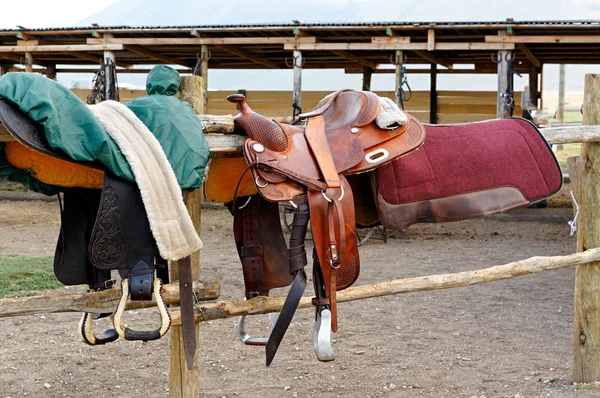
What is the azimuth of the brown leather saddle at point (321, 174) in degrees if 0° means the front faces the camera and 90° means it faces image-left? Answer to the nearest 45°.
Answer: approximately 45°

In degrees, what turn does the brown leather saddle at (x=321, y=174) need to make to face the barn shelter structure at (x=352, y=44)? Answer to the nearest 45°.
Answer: approximately 135° to its right

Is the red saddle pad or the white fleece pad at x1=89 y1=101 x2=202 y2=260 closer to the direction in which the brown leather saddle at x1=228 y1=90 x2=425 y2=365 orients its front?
the white fleece pad

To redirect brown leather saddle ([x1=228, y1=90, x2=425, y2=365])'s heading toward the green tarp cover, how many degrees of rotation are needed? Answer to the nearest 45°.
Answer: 0° — it already faces it

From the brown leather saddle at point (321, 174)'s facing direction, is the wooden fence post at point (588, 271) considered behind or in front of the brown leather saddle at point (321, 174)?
behind

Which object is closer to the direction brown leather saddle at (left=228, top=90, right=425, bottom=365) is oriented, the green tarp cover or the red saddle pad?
the green tarp cover

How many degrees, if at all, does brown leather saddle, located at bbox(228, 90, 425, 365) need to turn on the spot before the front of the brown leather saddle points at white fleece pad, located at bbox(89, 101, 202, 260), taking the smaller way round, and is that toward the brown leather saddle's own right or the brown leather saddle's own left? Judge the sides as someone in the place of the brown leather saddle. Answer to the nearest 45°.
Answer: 0° — it already faces it

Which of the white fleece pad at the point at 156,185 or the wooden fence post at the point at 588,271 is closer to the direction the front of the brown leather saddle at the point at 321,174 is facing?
the white fleece pad

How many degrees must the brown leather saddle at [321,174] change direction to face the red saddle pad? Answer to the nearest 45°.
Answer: approximately 180°
